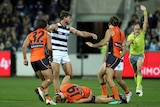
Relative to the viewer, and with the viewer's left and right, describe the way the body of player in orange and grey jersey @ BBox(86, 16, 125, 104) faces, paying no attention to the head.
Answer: facing away from the viewer and to the left of the viewer

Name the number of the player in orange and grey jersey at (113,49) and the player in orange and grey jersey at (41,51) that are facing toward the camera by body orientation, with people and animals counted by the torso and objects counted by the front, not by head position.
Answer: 0

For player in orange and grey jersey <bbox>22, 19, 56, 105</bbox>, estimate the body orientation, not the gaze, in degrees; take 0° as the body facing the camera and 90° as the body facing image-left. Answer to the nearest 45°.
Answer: approximately 225°

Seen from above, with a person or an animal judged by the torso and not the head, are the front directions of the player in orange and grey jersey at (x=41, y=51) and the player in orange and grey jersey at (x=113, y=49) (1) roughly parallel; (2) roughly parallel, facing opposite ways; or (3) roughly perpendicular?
roughly perpendicular

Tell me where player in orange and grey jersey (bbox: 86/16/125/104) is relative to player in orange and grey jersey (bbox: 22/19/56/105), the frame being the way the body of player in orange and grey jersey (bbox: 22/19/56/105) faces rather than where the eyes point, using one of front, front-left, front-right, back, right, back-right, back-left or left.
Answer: front-right

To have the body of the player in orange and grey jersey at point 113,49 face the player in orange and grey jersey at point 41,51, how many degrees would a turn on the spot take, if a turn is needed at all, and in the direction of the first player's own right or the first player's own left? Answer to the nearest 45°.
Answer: approximately 45° to the first player's own left
